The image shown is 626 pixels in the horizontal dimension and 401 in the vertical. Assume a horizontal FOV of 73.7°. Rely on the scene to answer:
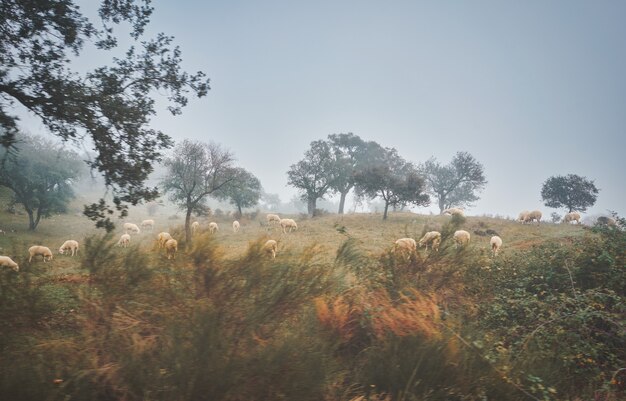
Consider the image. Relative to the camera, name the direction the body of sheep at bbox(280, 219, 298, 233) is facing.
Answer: to the viewer's right

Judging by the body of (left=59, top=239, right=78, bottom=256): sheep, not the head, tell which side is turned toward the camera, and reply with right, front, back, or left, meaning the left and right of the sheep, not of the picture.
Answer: left

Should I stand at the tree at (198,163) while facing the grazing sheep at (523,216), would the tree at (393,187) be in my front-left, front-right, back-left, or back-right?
front-left

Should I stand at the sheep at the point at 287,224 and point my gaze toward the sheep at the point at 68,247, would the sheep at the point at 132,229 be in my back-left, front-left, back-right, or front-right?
front-right

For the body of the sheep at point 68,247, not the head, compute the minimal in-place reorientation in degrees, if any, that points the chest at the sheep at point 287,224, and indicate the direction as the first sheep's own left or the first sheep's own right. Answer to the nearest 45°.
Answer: approximately 180°

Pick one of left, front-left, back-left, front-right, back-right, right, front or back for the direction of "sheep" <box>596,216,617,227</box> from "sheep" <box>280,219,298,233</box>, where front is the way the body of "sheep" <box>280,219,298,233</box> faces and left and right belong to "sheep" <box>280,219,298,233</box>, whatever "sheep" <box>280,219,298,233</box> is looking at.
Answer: front-right
